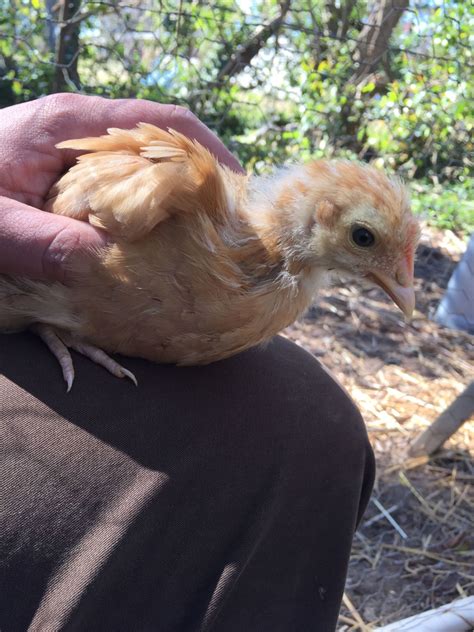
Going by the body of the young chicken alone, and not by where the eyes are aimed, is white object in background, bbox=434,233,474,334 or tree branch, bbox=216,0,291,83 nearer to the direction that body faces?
the white object in background

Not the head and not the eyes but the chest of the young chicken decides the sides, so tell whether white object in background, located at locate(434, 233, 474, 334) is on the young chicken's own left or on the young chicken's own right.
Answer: on the young chicken's own left

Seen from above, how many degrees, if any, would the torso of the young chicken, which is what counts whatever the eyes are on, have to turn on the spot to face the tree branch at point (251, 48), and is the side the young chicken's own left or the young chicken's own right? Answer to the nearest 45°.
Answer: approximately 90° to the young chicken's own left

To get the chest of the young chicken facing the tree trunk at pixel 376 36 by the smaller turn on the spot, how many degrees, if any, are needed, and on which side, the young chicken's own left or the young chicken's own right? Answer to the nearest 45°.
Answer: approximately 90° to the young chicken's own left

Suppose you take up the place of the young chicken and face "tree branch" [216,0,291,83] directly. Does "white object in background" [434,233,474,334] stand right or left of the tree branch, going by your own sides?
right

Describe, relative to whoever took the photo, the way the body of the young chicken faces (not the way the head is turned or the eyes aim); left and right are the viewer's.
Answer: facing to the right of the viewer

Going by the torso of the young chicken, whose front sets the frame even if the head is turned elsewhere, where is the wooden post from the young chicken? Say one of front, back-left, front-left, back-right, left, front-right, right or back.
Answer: front-left

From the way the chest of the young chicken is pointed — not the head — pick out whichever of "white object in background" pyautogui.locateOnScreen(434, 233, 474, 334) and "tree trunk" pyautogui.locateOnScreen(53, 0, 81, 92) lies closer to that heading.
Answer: the white object in background

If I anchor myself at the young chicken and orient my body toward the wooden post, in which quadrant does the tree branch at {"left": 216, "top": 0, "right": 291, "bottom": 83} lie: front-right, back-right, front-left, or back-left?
front-left

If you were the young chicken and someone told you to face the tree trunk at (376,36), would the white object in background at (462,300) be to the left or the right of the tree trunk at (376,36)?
right

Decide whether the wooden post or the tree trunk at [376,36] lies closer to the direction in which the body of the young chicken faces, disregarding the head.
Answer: the wooden post
